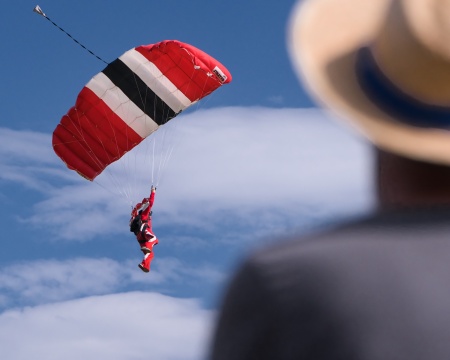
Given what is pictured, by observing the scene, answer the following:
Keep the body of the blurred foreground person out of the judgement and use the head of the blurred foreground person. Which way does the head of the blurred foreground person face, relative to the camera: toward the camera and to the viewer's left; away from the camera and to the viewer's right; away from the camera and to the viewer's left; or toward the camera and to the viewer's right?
away from the camera and to the viewer's left

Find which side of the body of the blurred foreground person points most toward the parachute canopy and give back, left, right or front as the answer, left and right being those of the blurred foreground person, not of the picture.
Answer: front

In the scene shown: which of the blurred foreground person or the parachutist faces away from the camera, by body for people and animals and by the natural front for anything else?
the blurred foreground person

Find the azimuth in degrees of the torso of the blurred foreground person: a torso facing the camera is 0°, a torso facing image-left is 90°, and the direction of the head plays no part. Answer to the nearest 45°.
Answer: approximately 180°

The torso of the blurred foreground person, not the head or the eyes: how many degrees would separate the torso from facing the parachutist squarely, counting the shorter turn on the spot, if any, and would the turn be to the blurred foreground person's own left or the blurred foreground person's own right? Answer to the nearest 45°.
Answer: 0° — they already face them
